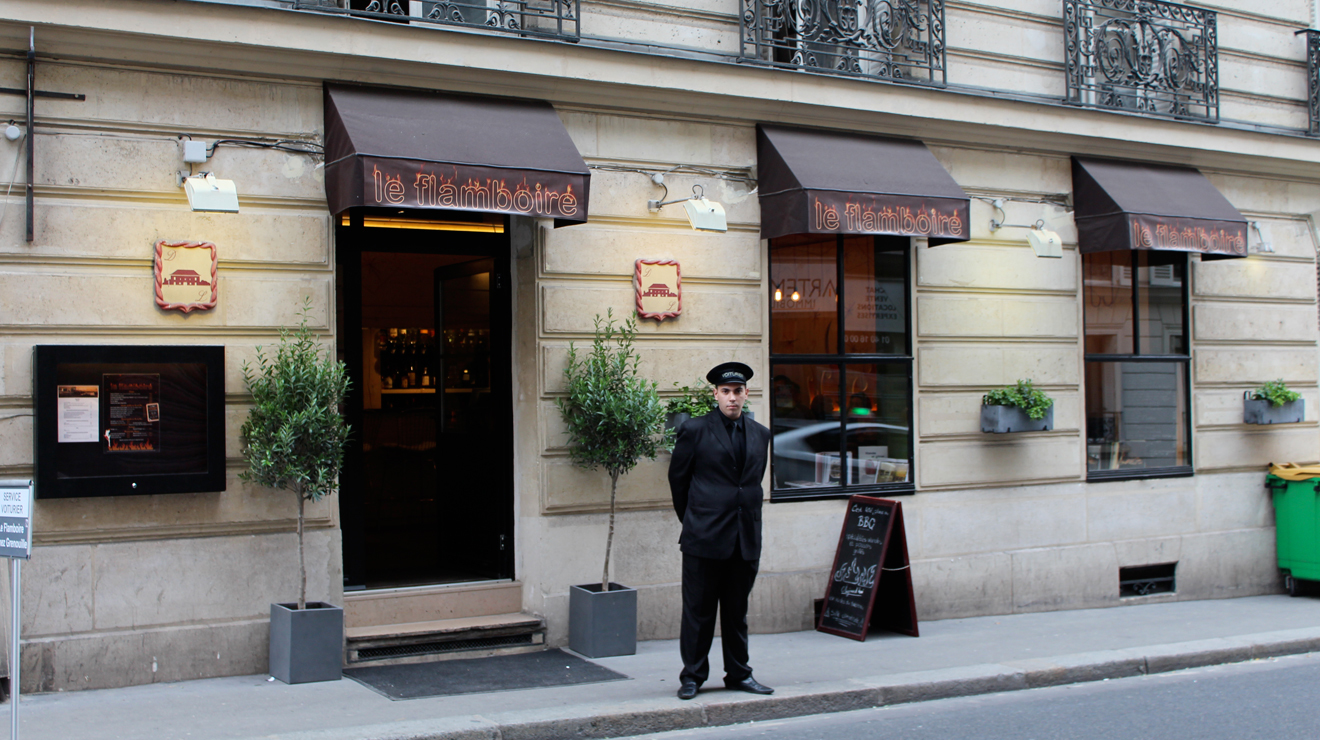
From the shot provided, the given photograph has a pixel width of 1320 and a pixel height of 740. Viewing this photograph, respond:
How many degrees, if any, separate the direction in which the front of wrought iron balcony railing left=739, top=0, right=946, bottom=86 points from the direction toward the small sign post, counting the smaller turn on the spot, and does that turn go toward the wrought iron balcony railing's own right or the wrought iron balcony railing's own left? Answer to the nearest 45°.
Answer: approximately 90° to the wrought iron balcony railing's own right

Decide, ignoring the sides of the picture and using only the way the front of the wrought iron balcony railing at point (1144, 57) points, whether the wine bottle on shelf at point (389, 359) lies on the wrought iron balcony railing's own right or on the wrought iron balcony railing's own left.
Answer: on the wrought iron balcony railing's own right

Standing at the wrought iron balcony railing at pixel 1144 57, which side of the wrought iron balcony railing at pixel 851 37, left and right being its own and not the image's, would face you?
left

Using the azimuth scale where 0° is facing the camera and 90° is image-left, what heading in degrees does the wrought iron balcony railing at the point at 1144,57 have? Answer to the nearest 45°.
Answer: approximately 315°

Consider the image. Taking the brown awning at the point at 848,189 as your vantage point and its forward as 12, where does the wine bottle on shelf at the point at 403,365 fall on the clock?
The wine bottle on shelf is roughly at 5 o'clock from the brown awning.

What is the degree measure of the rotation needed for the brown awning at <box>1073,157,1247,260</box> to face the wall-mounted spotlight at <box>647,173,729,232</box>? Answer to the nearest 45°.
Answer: approximately 90° to its right

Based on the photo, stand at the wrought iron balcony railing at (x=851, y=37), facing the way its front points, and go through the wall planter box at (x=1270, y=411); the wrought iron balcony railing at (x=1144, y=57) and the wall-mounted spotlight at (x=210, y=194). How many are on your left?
2
